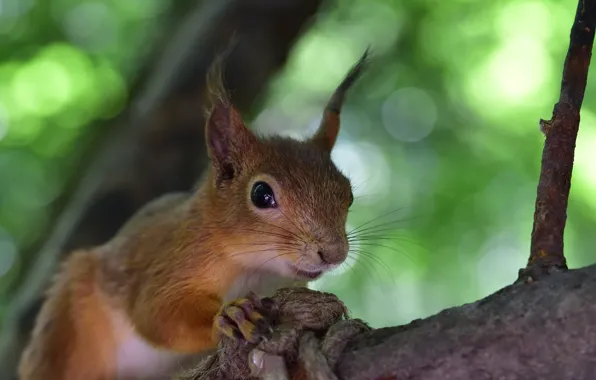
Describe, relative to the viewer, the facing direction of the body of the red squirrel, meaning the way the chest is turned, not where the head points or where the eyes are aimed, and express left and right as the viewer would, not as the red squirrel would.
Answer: facing the viewer and to the right of the viewer

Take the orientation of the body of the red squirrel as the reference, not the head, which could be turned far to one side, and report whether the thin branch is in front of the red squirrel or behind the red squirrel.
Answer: in front
